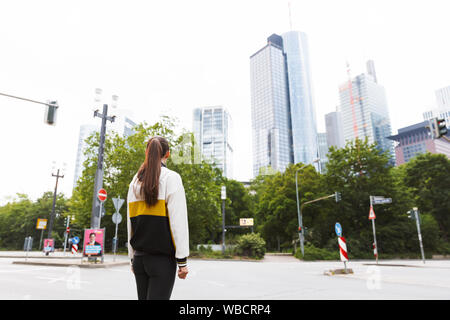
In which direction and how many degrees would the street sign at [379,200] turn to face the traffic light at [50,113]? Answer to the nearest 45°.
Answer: approximately 45° to its right

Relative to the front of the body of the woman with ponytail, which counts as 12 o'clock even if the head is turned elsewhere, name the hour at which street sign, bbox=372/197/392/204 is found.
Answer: The street sign is roughly at 12 o'clock from the woman with ponytail.

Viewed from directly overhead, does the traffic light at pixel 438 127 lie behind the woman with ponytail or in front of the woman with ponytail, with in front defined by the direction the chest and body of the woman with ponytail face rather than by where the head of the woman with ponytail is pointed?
in front

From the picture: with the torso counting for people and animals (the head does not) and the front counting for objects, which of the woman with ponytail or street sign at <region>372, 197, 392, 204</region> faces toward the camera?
the street sign

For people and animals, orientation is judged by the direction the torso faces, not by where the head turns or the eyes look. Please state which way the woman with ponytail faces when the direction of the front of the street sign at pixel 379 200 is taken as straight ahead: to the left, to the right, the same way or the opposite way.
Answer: the opposite way

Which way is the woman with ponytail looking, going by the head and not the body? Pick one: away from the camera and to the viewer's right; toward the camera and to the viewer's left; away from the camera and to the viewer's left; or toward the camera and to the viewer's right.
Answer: away from the camera and to the viewer's right

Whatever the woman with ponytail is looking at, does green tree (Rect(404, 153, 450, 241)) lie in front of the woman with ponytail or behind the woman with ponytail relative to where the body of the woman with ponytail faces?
in front

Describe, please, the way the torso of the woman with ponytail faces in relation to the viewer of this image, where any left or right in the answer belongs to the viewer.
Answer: facing away from the viewer and to the right of the viewer

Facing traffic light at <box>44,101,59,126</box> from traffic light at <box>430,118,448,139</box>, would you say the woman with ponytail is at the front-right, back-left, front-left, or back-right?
front-left

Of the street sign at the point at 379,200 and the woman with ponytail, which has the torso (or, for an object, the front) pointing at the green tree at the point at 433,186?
the woman with ponytail

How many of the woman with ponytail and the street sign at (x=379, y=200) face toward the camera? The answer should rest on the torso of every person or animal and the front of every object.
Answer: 1

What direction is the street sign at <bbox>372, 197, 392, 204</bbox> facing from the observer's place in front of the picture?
facing the viewer

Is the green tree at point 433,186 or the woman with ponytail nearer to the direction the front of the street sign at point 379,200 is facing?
the woman with ponytail

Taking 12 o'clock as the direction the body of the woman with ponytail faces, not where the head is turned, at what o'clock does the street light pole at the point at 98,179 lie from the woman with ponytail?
The street light pole is roughly at 10 o'clock from the woman with ponytail.
